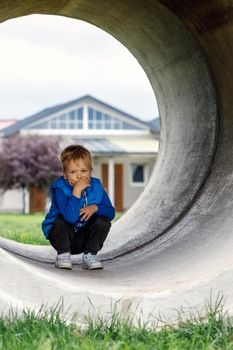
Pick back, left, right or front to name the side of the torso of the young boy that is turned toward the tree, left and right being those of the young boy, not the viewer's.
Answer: back

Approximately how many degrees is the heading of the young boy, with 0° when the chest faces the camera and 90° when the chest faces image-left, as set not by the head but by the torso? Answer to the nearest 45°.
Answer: approximately 0°

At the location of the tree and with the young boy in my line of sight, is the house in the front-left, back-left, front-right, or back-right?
back-left

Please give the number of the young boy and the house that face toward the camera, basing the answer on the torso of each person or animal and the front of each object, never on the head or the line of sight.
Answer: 2

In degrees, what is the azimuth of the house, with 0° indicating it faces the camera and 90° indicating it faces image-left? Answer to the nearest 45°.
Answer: approximately 0°

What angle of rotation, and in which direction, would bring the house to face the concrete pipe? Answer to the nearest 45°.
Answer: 0° — it already faces it

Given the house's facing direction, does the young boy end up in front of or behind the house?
in front

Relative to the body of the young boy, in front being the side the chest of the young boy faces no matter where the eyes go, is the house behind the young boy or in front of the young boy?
behind
